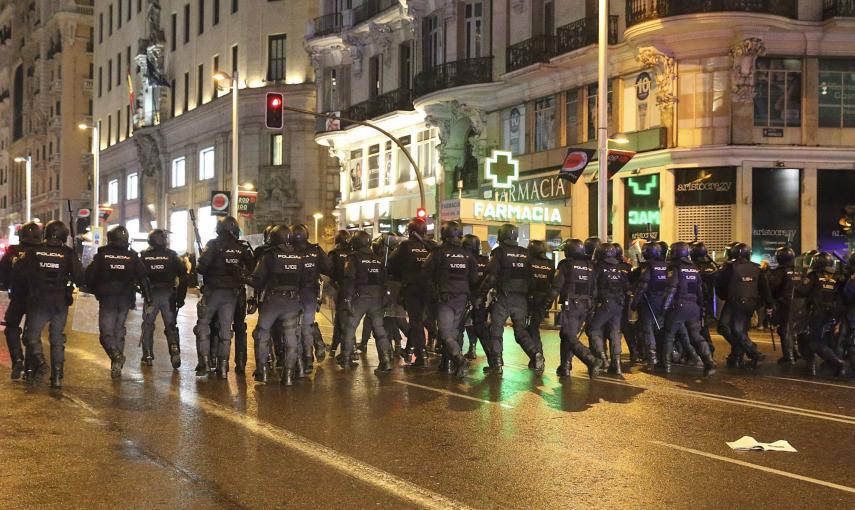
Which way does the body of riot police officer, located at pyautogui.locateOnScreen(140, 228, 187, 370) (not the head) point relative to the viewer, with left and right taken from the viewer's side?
facing away from the viewer

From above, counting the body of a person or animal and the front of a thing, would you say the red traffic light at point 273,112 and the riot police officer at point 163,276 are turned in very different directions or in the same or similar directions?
very different directions

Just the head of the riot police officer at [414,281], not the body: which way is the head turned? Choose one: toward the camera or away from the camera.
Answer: away from the camera

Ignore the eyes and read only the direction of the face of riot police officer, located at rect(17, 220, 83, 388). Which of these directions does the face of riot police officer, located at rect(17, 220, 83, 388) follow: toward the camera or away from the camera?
away from the camera

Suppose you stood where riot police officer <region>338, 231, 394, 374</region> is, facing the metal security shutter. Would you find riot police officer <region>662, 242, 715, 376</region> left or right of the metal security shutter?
right

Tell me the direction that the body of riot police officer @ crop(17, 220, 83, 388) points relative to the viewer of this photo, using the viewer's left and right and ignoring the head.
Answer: facing away from the viewer

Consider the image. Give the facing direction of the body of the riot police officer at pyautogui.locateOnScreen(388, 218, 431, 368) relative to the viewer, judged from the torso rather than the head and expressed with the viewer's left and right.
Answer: facing away from the viewer and to the left of the viewer

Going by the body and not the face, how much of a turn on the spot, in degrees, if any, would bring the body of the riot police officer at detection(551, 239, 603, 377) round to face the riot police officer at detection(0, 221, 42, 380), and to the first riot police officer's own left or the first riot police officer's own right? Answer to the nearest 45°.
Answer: approximately 45° to the first riot police officer's own left

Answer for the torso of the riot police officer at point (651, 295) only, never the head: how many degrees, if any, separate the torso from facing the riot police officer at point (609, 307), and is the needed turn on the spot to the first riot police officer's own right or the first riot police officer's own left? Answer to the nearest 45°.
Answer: approximately 90° to the first riot police officer's own left

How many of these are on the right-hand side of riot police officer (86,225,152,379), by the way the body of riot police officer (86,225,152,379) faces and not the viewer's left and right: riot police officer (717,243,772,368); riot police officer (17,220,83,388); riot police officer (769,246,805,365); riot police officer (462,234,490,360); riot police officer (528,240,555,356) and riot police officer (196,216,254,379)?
5
